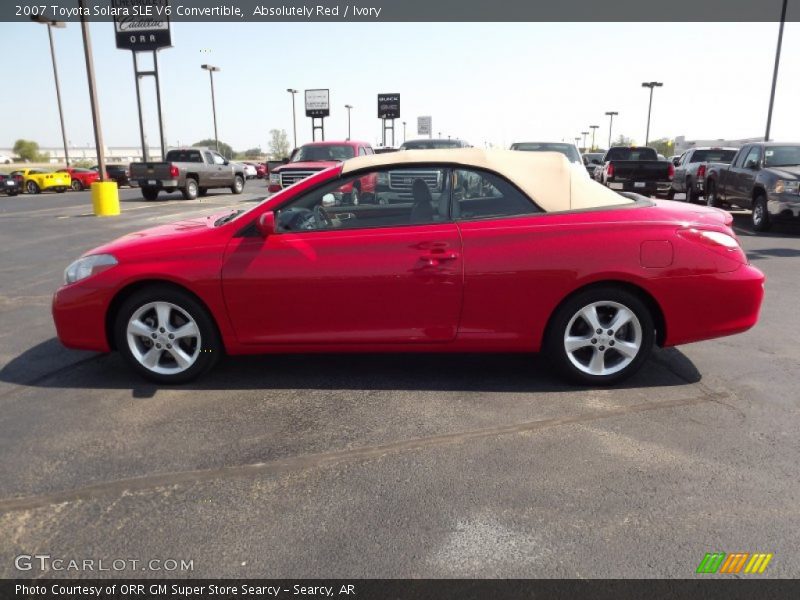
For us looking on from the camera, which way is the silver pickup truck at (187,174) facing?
facing away from the viewer and to the right of the viewer

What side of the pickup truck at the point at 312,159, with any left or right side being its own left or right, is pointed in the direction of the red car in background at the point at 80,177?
right

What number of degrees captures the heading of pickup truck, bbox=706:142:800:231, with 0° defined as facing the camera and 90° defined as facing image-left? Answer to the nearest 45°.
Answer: approximately 315°

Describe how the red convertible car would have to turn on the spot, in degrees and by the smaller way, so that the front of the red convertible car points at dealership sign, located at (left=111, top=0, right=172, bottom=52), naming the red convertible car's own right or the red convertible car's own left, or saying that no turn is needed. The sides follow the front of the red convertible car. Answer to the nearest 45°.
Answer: approximately 45° to the red convertible car's own right

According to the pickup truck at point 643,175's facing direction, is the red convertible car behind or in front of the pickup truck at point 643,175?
behind

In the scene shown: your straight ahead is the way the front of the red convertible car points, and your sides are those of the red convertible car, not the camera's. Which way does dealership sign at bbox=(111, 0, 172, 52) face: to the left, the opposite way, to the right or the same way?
to the left

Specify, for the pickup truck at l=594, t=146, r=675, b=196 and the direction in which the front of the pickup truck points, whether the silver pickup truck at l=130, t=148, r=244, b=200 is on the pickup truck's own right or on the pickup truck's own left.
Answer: on the pickup truck's own left

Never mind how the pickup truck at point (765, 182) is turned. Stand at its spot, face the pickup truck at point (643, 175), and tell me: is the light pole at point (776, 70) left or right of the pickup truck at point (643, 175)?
right

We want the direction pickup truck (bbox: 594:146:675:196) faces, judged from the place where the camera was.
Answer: facing away from the viewer

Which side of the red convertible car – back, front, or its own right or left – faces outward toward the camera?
left

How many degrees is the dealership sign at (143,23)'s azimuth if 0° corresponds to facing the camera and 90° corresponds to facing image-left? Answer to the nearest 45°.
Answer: approximately 0°

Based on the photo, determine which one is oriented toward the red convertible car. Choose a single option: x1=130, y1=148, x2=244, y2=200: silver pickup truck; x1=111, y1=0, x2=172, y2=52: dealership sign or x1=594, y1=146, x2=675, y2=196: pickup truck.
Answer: the dealership sign

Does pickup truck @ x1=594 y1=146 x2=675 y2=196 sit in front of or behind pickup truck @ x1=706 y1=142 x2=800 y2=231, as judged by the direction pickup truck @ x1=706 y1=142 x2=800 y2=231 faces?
behind

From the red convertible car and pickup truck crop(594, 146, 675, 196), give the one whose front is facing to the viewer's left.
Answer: the red convertible car

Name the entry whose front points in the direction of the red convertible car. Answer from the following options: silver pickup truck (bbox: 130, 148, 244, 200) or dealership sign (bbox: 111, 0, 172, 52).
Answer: the dealership sign
